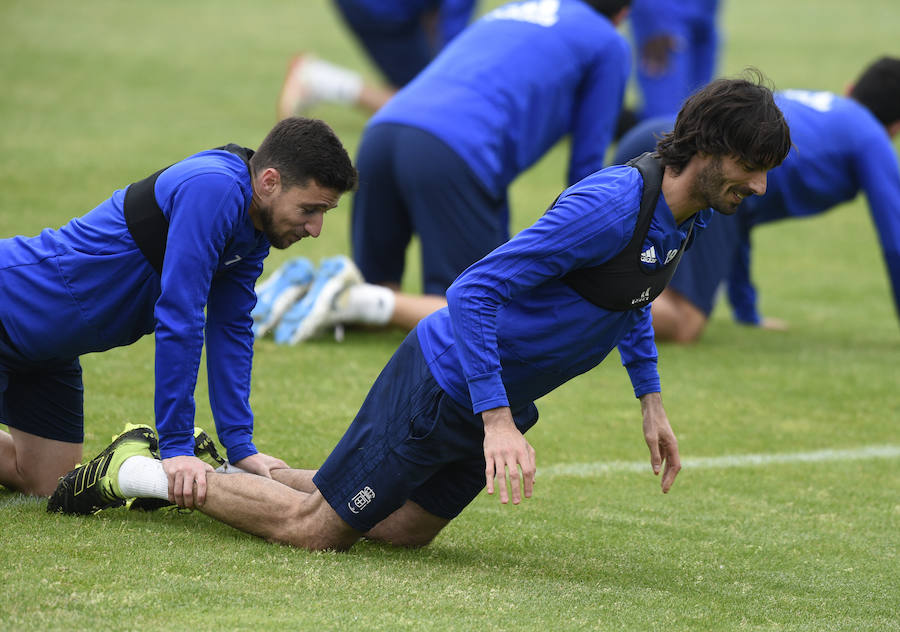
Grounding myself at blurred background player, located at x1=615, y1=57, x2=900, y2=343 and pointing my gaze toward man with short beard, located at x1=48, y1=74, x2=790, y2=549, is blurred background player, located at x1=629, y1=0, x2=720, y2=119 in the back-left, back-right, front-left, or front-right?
back-right

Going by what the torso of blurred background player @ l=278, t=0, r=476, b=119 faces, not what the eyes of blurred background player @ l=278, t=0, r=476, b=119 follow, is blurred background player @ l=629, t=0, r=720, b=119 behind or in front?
in front

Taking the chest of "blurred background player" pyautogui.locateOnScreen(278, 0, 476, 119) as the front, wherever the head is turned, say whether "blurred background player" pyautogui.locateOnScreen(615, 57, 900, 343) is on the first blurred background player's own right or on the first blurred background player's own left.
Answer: on the first blurred background player's own right
